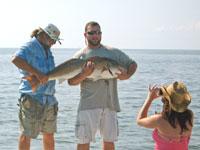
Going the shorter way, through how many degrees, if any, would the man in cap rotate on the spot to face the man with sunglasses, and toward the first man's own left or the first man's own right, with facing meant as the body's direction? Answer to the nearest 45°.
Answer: approximately 45° to the first man's own left

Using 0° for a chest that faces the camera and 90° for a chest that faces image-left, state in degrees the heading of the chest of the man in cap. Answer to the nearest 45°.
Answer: approximately 315°
